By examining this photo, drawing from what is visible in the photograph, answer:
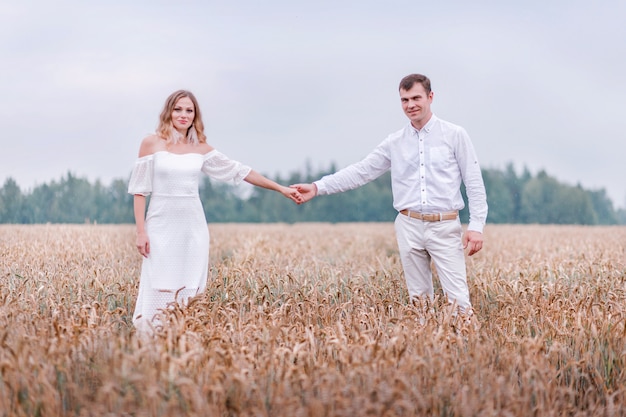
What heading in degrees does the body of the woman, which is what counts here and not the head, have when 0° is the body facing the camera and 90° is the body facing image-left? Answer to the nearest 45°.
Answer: approximately 0°

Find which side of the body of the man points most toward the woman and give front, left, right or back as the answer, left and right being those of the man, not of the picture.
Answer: right

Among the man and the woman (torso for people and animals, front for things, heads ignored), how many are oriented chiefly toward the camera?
2

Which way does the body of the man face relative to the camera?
toward the camera

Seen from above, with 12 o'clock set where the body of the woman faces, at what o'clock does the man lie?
The man is roughly at 9 o'clock from the woman.
